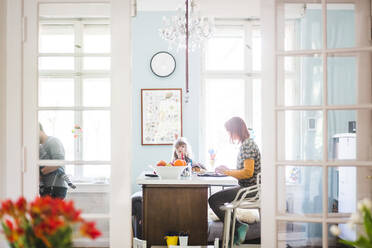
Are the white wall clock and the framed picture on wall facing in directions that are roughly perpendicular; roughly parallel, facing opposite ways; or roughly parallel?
roughly parallel

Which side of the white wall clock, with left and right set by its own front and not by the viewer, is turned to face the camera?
front

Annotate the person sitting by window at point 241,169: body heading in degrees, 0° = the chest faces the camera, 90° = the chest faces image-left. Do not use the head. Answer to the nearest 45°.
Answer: approximately 90°

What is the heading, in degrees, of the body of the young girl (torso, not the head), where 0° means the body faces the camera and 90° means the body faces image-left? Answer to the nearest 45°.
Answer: approximately 0°

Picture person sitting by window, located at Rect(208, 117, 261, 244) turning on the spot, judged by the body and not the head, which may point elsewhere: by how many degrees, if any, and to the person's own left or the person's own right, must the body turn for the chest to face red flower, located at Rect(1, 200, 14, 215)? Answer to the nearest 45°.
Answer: approximately 90° to the person's own left

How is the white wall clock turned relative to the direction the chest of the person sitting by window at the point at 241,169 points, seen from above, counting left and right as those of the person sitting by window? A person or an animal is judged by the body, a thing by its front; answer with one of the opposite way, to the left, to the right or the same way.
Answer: to the left

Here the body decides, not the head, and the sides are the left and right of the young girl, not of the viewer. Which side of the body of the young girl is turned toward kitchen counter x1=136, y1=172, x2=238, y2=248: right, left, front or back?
front

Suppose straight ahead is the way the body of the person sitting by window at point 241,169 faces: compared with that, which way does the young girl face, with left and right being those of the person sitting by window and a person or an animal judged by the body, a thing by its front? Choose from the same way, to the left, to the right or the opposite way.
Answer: to the left

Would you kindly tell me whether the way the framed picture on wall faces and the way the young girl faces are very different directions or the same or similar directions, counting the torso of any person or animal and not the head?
same or similar directions

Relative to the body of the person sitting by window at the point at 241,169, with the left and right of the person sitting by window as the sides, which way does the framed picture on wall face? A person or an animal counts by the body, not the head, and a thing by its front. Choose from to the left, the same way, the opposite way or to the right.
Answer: to the left

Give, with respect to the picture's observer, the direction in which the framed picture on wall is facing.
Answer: facing the viewer

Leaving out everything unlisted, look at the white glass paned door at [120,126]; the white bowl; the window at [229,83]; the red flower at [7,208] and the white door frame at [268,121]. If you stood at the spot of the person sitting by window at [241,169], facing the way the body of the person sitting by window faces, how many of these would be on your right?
1

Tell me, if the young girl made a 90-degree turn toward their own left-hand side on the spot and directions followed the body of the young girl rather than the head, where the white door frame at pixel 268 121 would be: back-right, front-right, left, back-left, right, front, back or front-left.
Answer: right

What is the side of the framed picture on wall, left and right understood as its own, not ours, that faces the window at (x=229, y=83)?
left

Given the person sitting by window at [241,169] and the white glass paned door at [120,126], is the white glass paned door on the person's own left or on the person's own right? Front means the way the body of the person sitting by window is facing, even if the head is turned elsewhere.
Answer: on the person's own left

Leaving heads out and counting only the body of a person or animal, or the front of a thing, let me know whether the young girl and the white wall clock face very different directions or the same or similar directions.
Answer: same or similar directions

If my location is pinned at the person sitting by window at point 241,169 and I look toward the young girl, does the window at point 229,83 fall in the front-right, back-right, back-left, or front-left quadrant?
front-right
